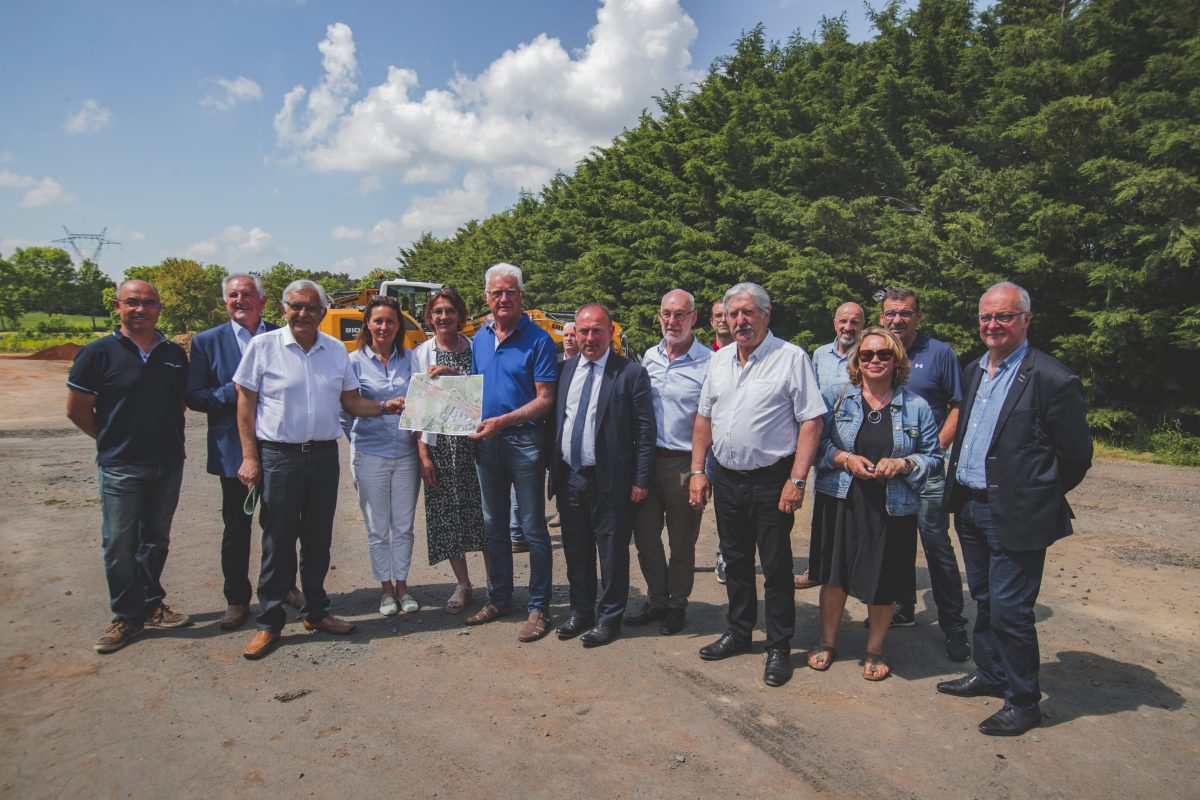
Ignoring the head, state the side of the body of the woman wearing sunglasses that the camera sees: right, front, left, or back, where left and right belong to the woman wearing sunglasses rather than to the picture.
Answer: front

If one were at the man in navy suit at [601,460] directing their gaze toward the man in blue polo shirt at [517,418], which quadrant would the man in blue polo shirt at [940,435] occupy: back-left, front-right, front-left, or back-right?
back-right

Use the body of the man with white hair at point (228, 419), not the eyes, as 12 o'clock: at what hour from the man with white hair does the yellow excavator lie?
The yellow excavator is roughly at 8 o'clock from the man with white hair.

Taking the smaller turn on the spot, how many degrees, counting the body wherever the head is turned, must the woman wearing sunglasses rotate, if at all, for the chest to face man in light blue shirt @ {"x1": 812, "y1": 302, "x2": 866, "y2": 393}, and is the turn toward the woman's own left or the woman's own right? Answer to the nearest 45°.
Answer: approximately 180°

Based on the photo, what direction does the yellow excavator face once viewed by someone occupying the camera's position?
facing to the right of the viewer

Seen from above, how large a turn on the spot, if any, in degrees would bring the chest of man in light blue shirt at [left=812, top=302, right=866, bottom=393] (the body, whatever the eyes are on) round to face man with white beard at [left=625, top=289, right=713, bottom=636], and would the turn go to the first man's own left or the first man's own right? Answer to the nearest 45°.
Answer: approximately 45° to the first man's own right

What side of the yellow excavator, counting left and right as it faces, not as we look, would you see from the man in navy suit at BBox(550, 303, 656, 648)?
right

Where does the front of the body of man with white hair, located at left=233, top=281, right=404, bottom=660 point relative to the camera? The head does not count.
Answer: toward the camera

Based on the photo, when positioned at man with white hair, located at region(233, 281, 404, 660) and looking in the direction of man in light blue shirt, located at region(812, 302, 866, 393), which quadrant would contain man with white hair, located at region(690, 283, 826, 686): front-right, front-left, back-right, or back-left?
front-right

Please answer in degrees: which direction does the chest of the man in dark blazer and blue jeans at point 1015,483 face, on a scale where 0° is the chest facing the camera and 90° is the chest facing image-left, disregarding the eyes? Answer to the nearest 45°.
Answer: approximately 45°

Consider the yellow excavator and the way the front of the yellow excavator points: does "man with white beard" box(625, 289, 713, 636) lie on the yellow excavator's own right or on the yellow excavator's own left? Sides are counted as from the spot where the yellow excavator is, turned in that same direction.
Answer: on the yellow excavator's own right

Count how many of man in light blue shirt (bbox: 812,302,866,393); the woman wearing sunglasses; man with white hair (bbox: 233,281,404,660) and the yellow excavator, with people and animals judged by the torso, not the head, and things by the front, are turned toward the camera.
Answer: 3

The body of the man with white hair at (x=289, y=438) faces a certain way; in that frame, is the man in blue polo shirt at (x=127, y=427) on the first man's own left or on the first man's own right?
on the first man's own right
